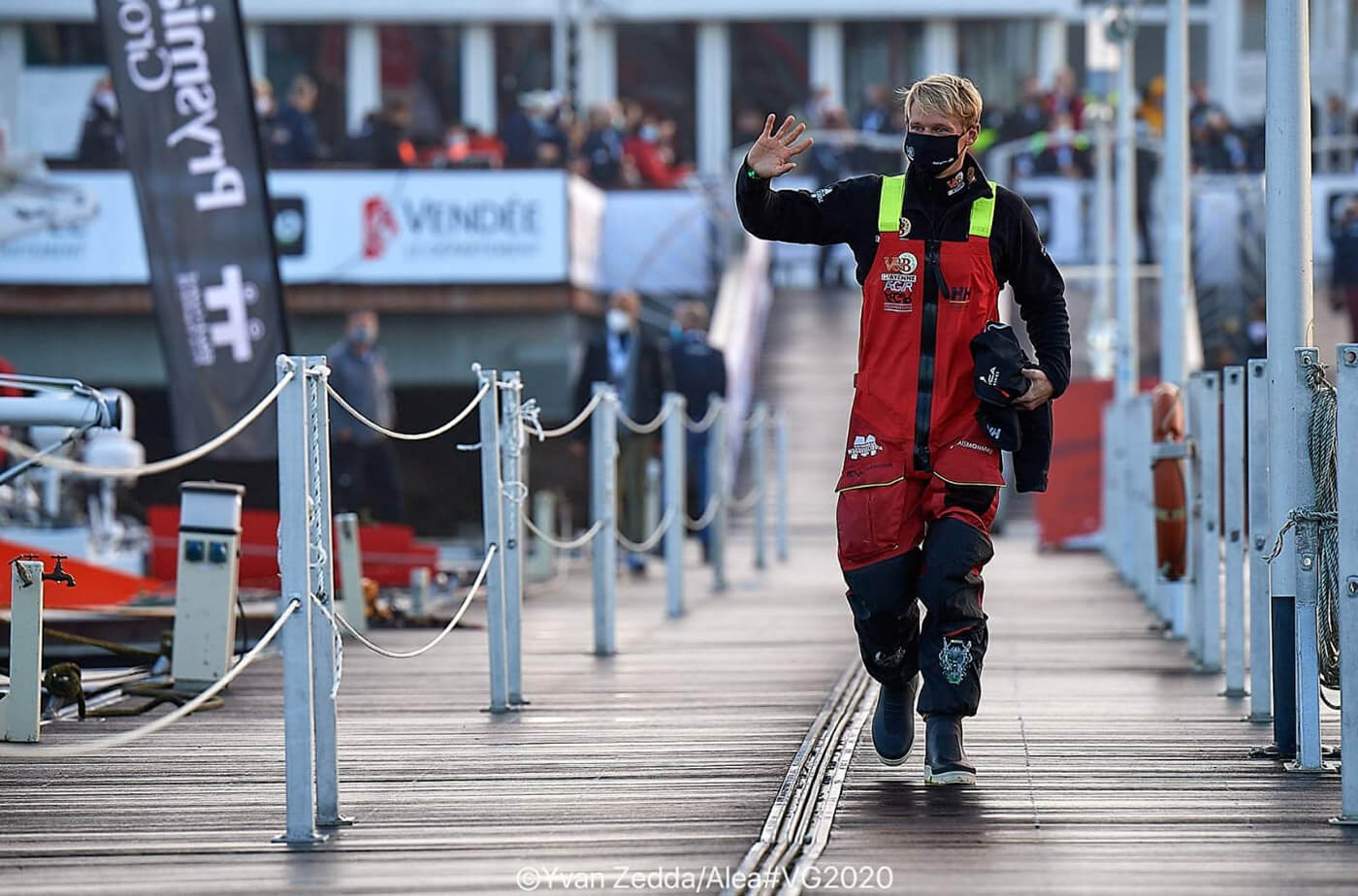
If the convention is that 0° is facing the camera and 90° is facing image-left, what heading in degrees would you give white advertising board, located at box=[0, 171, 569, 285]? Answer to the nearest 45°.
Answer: approximately 0°

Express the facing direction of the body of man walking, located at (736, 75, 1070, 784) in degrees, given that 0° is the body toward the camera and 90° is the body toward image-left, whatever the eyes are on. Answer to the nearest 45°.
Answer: approximately 0°

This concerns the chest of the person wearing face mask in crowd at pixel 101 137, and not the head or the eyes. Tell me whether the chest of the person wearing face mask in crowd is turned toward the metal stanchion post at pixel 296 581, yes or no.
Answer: yes

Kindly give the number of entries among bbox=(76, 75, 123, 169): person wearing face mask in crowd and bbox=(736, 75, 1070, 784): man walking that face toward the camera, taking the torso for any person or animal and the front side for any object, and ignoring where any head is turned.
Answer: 2

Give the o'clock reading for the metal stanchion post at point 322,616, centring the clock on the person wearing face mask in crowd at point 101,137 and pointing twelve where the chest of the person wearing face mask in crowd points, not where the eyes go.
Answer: The metal stanchion post is roughly at 12 o'clock from the person wearing face mask in crowd.
